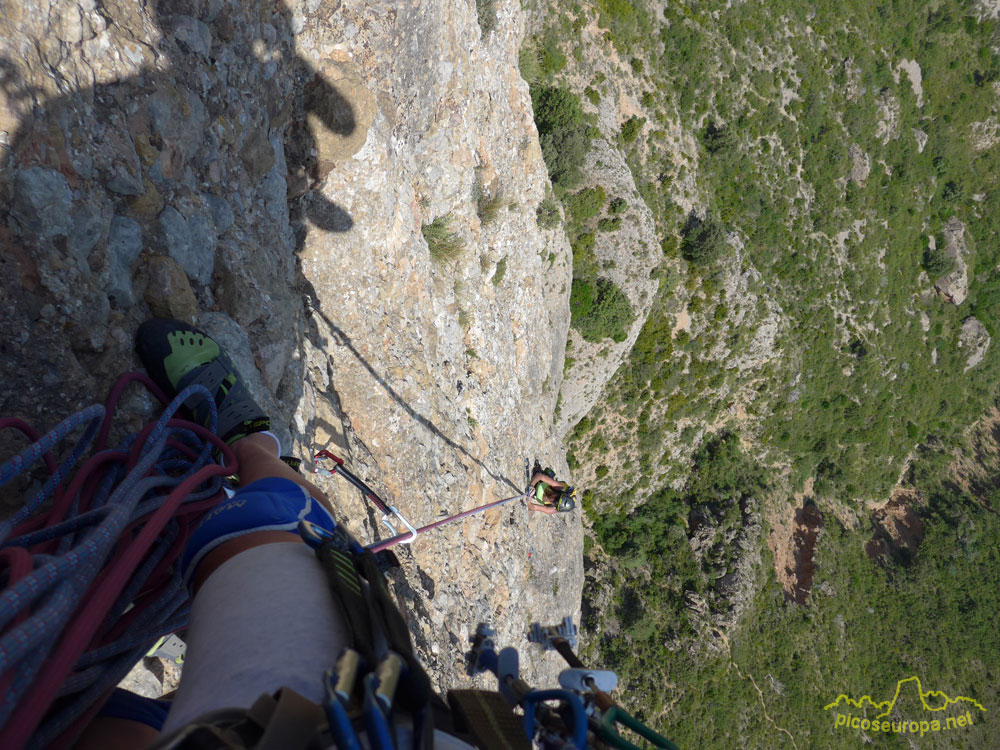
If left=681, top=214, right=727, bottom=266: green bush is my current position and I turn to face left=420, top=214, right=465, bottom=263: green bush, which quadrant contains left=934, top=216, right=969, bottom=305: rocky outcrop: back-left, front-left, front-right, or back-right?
back-left

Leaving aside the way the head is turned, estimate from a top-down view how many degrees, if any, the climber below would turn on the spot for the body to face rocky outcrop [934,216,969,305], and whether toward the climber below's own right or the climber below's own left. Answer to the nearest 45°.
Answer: approximately 135° to the climber below's own right

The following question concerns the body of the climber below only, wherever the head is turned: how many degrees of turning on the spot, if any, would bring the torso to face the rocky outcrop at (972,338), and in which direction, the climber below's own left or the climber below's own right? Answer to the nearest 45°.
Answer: approximately 135° to the climber below's own right

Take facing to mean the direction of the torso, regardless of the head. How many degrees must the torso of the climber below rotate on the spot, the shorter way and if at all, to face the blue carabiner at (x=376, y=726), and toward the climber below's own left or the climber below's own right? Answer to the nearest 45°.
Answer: approximately 90° to the climber below's own left

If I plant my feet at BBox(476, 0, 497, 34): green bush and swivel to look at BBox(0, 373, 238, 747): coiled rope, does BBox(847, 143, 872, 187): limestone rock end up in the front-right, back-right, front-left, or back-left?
back-left

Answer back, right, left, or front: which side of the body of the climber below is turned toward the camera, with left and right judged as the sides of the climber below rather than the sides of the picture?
left

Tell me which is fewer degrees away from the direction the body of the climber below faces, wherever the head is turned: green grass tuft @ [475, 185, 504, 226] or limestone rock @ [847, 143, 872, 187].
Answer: the green grass tuft

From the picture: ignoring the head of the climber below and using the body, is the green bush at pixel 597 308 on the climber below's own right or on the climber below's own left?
on the climber below's own right
